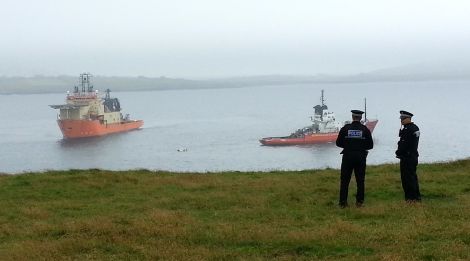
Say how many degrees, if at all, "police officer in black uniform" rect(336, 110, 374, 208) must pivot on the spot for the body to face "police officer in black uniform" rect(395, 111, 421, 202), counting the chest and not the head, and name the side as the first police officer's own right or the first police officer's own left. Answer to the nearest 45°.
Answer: approximately 45° to the first police officer's own right

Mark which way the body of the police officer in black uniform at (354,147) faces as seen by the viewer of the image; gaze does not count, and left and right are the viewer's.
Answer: facing away from the viewer
